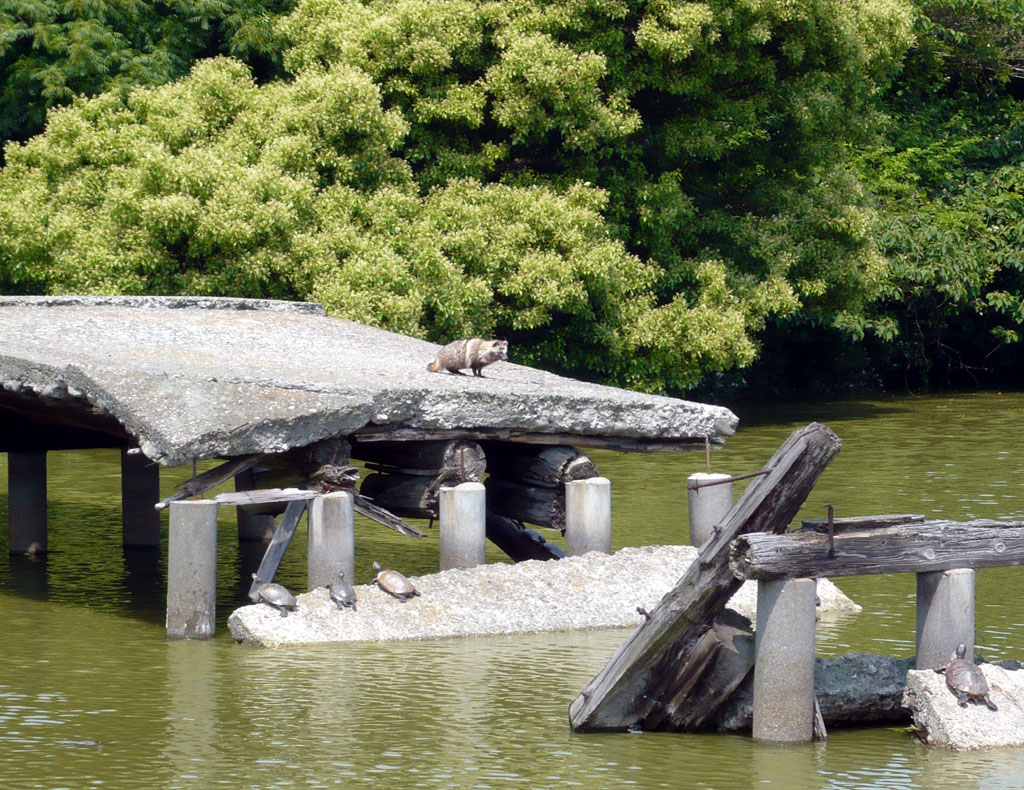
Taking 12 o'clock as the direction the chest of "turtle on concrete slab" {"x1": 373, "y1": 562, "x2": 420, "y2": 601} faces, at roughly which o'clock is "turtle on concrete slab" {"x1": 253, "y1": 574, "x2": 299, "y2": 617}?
"turtle on concrete slab" {"x1": 253, "y1": 574, "x2": 299, "y2": 617} is roughly at 10 o'clock from "turtle on concrete slab" {"x1": 373, "y1": 562, "x2": 420, "y2": 601}.

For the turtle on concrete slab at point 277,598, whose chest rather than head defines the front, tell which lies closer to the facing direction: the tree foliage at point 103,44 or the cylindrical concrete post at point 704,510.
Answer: the tree foliage

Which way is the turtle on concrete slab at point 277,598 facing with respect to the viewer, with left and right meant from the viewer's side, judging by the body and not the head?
facing away from the viewer and to the left of the viewer

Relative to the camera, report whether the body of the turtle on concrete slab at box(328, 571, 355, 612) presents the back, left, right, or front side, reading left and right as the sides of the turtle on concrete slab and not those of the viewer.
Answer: back

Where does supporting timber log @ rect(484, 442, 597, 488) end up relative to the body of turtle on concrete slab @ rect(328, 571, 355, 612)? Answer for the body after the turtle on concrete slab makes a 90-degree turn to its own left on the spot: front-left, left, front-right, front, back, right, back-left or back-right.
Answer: back-right

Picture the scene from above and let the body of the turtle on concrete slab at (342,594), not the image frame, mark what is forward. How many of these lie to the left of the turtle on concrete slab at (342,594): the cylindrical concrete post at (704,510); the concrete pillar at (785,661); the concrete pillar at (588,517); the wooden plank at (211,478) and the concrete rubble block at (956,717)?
1

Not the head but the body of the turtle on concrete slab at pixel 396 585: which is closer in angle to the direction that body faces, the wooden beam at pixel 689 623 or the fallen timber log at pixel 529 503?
the fallen timber log

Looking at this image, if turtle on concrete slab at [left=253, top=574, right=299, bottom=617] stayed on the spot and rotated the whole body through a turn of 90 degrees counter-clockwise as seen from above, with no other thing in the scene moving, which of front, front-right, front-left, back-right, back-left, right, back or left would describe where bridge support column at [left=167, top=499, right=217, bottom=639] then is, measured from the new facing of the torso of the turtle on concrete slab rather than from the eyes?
front-right

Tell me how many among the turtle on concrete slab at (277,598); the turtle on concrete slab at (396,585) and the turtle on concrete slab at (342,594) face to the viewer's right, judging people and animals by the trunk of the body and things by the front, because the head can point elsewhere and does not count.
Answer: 0

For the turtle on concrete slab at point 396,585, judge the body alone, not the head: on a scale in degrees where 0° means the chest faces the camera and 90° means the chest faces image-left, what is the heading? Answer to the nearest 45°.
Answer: approximately 135°

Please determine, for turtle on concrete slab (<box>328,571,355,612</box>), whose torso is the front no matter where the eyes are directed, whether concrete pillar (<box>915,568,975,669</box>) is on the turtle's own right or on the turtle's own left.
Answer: on the turtle's own right

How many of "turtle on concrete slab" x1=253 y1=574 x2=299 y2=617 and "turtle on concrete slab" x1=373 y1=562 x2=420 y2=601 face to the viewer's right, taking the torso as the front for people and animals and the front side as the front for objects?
0

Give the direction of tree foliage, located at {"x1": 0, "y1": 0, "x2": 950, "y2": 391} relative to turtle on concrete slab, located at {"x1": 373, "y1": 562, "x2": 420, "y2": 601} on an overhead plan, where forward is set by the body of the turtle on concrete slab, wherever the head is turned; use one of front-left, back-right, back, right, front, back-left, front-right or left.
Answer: front-right

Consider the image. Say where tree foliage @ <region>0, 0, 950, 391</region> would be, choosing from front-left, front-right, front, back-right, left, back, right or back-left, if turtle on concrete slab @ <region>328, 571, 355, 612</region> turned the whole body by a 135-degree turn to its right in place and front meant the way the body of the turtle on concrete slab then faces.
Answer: back-left

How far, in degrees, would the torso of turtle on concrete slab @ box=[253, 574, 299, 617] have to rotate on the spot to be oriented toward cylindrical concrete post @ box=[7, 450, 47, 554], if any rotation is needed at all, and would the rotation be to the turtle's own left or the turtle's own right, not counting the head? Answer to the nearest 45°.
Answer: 0° — it already faces it

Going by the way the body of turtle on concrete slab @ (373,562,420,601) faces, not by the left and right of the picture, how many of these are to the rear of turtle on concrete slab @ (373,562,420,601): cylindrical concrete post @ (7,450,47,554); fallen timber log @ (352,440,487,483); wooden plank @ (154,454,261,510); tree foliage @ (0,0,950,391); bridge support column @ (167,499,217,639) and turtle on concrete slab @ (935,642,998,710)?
1
